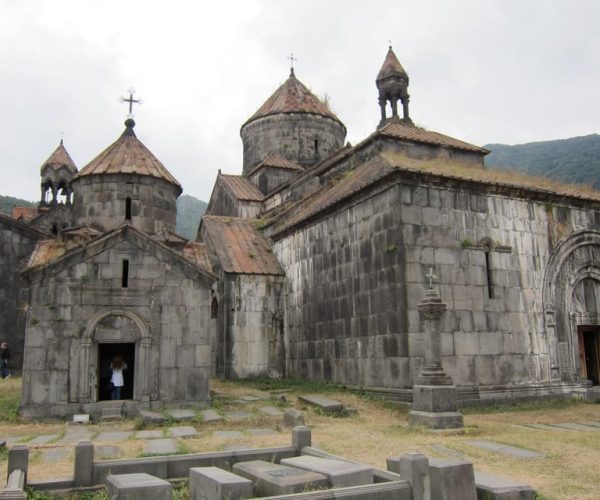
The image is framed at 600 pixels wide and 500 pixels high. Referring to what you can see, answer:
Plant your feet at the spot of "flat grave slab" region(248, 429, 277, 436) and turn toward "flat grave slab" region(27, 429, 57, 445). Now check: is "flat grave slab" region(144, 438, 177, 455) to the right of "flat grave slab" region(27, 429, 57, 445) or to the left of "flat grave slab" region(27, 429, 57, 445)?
left

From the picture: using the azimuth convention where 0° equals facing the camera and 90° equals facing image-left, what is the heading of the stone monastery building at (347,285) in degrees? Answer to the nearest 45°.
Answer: approximately 0°

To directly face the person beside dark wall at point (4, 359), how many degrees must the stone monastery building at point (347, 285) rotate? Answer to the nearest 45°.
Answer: approximately 135° to its right

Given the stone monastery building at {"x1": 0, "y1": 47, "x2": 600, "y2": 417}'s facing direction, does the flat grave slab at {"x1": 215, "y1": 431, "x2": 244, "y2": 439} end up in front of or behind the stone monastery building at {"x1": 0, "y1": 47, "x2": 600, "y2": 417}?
in front

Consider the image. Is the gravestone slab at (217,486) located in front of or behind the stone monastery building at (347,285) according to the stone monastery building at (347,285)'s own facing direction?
in front

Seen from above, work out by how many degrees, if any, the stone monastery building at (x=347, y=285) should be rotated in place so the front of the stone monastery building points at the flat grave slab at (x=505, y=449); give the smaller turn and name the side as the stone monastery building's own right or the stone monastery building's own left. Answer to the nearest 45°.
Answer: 0° — it already faces it

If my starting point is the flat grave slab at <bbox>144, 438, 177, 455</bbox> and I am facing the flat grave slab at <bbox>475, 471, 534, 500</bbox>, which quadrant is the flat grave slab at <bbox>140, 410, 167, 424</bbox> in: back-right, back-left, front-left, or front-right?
back-left

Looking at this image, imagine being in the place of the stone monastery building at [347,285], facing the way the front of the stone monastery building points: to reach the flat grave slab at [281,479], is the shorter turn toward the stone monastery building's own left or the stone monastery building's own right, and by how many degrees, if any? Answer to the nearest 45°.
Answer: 0° — it already faces it

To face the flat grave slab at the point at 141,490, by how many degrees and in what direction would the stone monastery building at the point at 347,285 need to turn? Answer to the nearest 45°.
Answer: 0° — it already faces it

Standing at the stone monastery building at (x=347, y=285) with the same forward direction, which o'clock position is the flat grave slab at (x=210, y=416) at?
The flat grave slab is roughly at 2 o'clock from the stone monastery building.

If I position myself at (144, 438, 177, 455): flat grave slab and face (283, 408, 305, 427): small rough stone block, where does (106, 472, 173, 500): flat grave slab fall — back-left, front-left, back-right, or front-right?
back-right

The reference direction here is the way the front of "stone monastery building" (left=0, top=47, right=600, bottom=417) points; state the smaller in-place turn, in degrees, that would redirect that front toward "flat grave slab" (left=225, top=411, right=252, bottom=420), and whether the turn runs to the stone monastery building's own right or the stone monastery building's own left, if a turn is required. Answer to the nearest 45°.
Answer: approximately 45° to the stone monastery building's own right
